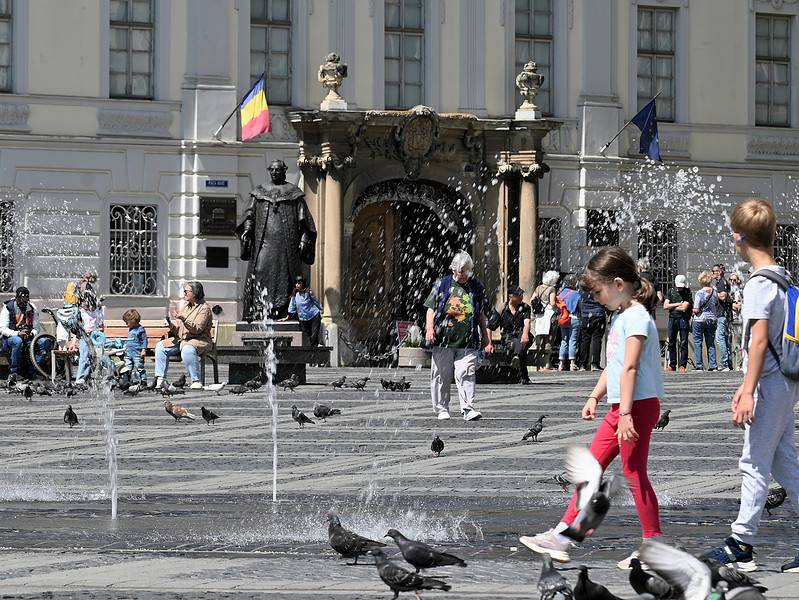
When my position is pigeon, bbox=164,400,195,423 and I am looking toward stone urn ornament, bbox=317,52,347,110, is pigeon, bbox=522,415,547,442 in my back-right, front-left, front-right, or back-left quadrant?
back-right

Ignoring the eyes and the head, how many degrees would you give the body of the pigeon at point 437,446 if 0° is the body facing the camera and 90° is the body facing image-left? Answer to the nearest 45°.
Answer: approximately 0°

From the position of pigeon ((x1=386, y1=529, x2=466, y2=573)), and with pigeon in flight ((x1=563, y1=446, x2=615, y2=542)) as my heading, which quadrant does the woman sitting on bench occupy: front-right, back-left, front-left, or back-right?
back-left

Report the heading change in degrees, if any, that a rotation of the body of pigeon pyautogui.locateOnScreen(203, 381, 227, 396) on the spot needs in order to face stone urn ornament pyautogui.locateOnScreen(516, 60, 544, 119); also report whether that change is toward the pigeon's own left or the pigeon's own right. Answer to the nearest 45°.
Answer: approximately 45° to the pigeon's own left

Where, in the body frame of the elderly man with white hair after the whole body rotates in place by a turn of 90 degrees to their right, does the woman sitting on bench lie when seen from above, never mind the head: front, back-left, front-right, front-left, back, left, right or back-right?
front-right

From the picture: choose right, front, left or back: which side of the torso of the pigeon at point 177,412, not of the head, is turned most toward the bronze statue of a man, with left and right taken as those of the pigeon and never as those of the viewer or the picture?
right

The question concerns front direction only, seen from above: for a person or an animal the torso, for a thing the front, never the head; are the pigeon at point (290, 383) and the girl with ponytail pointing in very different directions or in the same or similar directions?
very different directions

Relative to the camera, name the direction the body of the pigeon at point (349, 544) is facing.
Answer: to the viewer's left
